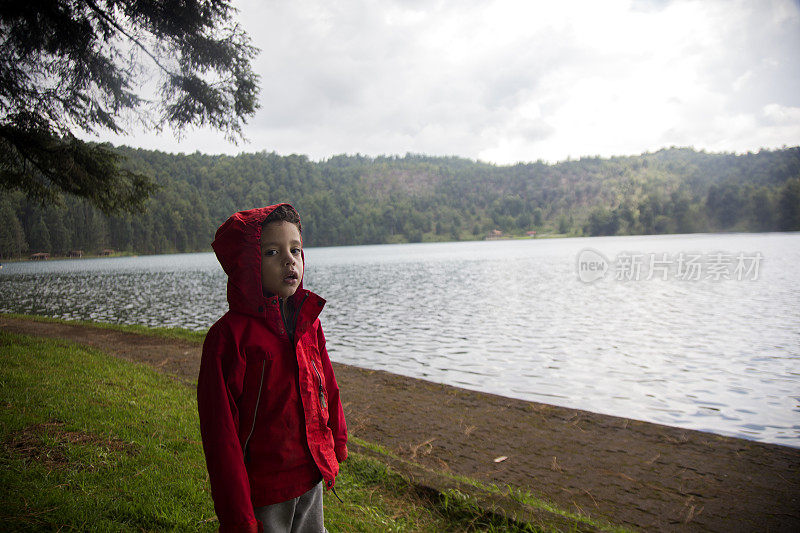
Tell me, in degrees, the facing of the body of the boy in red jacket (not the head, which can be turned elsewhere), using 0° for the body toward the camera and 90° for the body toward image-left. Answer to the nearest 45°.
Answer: approximately 315°
